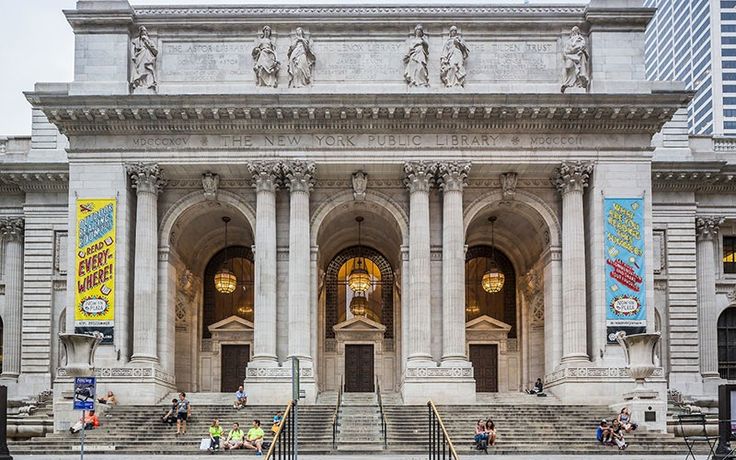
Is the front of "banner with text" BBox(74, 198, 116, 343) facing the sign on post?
yes

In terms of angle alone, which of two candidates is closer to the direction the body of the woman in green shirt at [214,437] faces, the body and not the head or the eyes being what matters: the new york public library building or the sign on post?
the sign on post

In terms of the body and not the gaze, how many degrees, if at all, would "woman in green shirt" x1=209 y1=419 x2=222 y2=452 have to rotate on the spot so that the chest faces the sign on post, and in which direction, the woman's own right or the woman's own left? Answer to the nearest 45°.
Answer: approximately 45° to the woman's own right

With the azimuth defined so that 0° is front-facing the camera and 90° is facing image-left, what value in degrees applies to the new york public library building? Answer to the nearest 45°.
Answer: approximately 0°

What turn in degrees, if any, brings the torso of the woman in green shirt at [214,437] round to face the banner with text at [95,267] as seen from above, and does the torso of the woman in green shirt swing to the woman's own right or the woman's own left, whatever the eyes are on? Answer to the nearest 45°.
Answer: approximately 135° to the woman's own right

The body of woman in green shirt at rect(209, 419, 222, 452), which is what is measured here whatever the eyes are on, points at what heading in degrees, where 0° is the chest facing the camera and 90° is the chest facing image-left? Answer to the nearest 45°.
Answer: approximately 0°

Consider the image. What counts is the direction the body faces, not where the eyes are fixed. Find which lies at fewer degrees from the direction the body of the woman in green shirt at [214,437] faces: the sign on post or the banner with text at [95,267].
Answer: the sign on post

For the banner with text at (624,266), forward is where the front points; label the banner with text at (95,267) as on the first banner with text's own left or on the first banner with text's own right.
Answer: on the first banner with text's own right

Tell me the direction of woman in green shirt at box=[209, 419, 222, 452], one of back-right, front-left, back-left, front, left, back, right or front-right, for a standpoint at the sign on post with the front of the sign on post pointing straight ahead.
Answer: back-left

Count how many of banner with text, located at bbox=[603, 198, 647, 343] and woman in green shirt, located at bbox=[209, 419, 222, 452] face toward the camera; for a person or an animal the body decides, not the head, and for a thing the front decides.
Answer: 2

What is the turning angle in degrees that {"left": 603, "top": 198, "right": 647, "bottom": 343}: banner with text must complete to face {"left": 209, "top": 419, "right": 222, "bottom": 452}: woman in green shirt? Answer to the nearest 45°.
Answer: approximately 45° to its right
